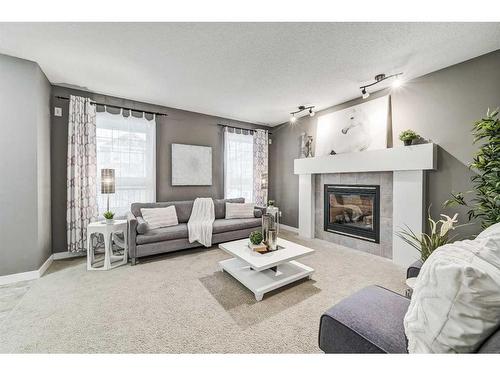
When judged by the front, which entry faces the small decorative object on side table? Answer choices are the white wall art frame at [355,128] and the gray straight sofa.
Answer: the white wall art frame

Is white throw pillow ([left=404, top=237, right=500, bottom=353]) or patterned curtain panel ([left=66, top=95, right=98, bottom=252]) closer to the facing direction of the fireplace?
the patterned curtain panel

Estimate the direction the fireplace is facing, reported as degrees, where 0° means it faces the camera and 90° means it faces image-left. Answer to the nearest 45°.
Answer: approximately 45°

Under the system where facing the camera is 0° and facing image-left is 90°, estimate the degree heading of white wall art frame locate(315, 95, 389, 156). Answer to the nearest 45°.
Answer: approximately 45°

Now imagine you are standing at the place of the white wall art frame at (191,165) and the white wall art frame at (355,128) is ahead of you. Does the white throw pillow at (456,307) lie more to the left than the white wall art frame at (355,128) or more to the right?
right

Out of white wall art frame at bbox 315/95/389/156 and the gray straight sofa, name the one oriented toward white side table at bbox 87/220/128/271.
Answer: the white wall art frame
